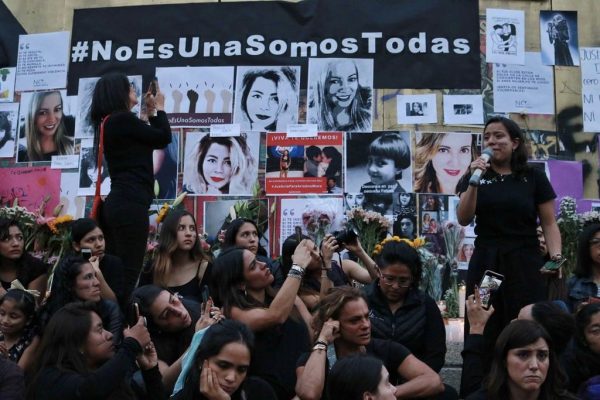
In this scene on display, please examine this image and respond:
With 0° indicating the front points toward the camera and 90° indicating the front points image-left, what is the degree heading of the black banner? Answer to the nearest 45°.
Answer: approximately 0°

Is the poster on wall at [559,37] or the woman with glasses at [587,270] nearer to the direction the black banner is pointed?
the woman with glasses

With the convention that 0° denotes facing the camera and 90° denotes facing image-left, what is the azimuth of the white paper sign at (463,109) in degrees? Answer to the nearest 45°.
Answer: approximately 0°
